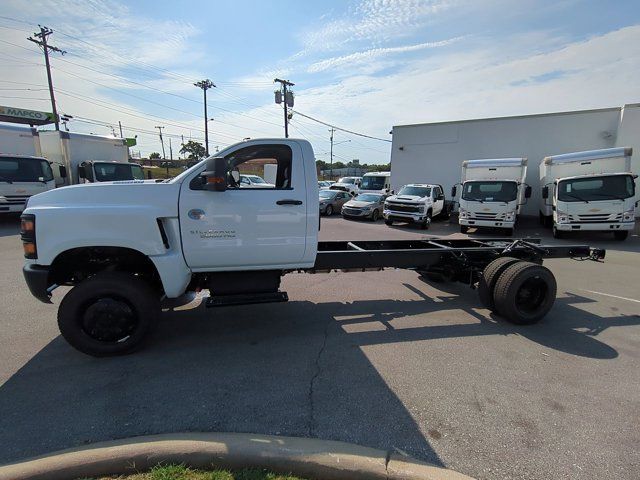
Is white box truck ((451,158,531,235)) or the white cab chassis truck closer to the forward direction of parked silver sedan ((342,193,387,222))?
the white cab chassis truck

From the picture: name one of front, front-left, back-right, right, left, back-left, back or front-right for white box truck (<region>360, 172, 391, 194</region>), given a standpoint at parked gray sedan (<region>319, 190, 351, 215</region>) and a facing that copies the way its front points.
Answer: back

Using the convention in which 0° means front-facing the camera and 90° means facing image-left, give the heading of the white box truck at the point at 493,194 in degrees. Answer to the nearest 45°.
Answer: approximately 0°

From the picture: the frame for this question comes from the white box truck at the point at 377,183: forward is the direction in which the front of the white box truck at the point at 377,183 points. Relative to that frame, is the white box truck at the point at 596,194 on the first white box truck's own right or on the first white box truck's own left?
on the first white box truck's own left

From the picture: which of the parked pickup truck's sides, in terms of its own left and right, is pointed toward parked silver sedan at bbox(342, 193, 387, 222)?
right

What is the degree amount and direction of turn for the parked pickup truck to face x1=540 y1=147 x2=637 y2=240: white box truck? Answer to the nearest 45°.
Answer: approximately 135° to its left

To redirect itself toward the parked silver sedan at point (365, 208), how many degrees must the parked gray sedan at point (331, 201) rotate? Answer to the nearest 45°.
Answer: approximately 90° to its left

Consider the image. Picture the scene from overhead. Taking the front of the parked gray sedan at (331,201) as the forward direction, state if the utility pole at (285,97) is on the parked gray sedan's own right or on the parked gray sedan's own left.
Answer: on the parked gray sedan's own right

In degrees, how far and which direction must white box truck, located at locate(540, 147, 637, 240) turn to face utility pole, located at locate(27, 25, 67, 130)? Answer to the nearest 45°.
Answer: approximately 90° to its right

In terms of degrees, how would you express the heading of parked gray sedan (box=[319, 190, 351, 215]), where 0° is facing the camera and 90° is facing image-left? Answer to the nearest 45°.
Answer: approximately 45°

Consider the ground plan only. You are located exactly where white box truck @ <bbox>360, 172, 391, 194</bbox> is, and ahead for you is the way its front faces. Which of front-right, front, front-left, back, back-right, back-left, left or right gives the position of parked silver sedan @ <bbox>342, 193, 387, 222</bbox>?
front-left

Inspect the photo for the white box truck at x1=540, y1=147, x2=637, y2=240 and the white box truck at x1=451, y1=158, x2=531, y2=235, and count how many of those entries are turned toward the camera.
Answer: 2
